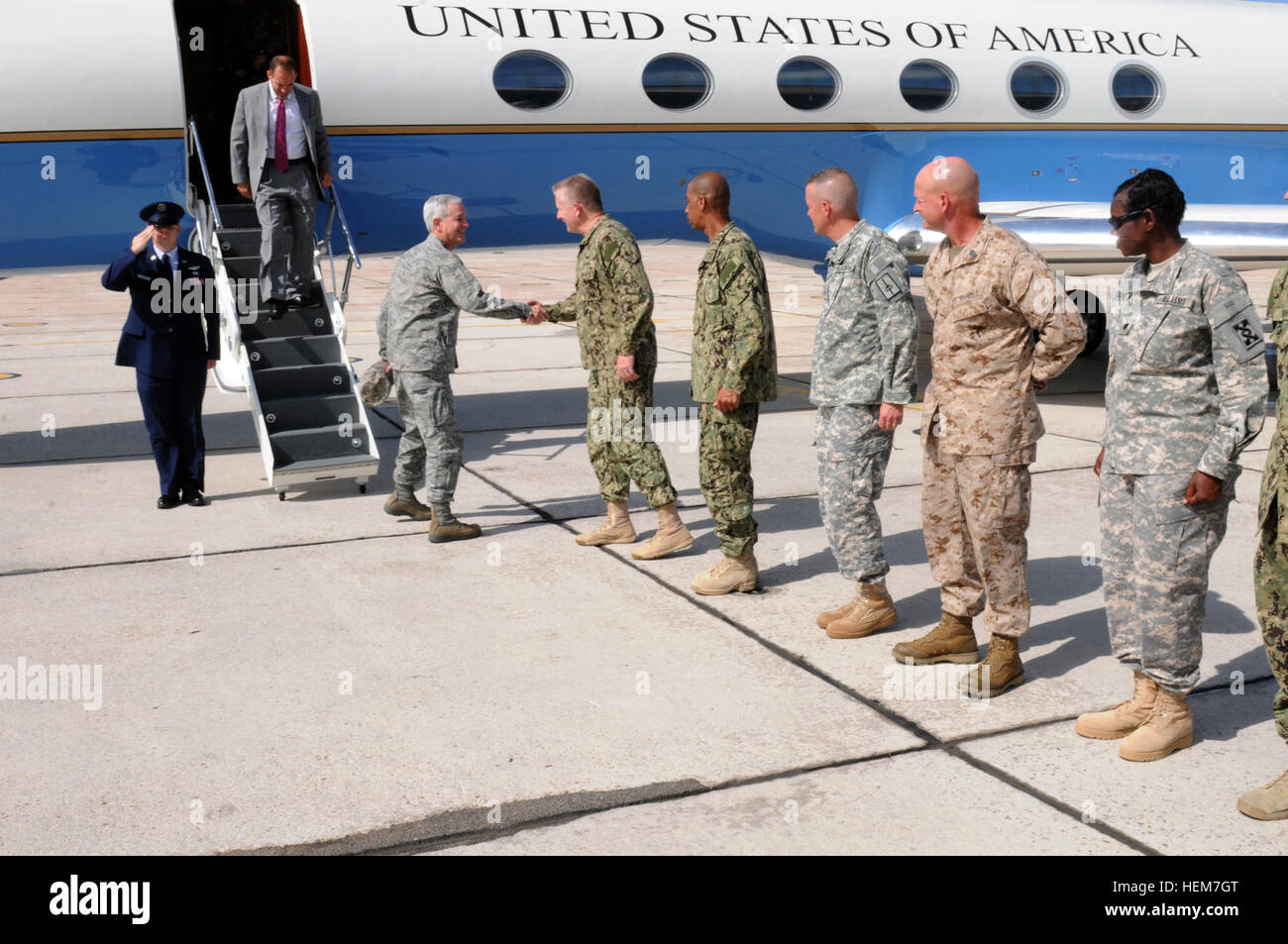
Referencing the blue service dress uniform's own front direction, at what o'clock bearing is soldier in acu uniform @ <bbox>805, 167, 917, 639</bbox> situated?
The soldier in acu uniform is roughly at 11 o'clock from the blue service dress uniform.

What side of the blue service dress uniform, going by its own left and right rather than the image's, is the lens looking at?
front

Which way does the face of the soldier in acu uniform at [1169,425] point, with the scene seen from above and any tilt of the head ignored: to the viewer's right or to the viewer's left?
to the viewer's left

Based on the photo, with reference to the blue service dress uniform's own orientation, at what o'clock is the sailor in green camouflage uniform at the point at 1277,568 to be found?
The sailor in green camouflage uniform is roughly at 11 o'clock from the blue service dress uniform.

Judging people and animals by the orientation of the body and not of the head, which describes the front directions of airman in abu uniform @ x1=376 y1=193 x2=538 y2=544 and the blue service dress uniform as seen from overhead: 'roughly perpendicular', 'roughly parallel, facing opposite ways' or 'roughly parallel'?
roughly perpendicular

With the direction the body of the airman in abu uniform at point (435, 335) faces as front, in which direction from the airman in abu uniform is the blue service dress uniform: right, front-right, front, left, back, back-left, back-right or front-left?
back-left

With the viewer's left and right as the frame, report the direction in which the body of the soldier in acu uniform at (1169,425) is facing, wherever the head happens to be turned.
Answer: facing the viewer and to the left of the viewer

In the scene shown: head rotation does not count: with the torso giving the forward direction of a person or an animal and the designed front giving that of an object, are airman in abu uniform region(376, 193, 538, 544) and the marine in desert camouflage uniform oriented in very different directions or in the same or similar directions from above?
very different directions

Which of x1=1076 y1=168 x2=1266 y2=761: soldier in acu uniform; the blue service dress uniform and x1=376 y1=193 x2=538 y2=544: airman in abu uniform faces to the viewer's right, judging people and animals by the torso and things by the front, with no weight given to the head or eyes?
x1=376 y1=193 x2=538 y2=544: airman in abu uniform

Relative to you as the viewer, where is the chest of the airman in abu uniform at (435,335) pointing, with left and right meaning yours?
facing to the right of the viewer

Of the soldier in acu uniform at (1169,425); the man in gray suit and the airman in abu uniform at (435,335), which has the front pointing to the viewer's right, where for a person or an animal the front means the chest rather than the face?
the airman in abu uniform at (435,335)

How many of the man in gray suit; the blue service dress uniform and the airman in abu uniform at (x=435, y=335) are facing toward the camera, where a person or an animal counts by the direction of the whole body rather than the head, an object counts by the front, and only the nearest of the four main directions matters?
2
